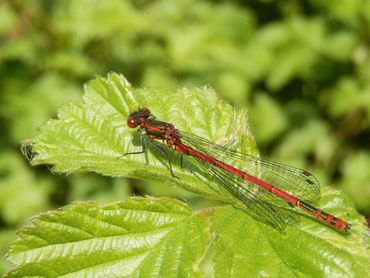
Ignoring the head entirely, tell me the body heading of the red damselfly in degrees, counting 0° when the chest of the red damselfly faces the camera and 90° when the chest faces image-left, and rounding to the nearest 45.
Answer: approximately 135°
